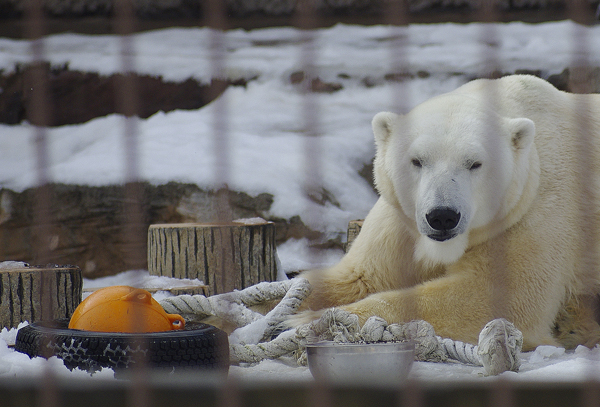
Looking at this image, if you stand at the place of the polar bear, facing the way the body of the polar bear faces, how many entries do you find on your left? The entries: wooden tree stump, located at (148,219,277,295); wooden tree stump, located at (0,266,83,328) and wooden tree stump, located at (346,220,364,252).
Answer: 0

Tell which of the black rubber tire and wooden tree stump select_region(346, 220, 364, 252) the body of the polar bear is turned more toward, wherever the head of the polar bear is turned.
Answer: the black rubber tire

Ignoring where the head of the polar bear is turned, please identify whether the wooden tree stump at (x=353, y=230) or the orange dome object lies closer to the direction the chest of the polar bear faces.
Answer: the orange dome object

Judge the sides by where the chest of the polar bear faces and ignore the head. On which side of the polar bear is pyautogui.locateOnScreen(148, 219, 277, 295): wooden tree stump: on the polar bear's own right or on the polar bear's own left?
on the polar bear's own right

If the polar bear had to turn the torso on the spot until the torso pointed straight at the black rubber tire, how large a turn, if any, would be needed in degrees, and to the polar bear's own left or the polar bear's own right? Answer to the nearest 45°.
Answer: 0° — it already faces it

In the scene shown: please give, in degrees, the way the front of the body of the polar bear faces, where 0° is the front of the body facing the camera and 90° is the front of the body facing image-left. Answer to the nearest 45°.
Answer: approximately 45°

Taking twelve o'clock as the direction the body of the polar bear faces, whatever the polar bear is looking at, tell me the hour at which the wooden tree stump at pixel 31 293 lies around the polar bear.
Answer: The wooden tree stump is roughly at 1 o'clock from the polar bear.

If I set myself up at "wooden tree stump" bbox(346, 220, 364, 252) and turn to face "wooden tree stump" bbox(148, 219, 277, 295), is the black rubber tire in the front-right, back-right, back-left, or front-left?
front-left

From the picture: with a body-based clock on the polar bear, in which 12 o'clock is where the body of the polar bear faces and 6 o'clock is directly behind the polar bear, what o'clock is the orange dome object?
The orange dome object is roughly at 12 o'clock from the polar bear.

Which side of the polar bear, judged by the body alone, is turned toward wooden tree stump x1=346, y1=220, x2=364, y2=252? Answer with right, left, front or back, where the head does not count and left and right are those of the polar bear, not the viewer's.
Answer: right

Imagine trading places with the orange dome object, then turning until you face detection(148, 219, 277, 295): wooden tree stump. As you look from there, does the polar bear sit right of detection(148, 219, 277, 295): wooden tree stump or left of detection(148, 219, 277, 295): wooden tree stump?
right
